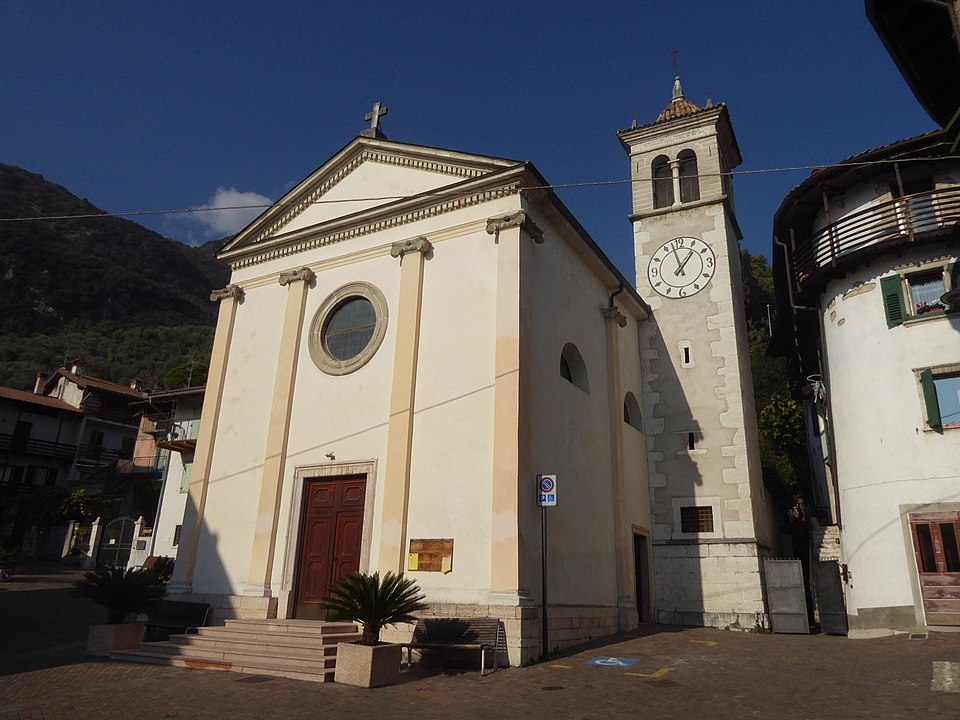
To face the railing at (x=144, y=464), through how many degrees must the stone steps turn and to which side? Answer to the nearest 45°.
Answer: approximately 135° to its right

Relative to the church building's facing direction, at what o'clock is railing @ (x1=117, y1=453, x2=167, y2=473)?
The railing is roughly at 3 o'clock from the church building.

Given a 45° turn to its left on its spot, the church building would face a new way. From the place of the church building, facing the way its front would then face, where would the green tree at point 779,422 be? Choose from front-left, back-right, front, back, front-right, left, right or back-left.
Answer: back-left

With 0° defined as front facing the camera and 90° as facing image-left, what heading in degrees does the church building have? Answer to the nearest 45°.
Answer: approximately 45°

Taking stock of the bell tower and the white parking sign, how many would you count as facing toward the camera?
2

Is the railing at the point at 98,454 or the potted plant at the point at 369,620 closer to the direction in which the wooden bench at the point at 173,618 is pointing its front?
the potted plant

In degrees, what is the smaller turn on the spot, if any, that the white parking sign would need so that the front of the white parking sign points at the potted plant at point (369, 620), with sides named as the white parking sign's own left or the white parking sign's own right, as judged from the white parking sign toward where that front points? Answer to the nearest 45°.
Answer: approximately 45° to the white parking sign's own right

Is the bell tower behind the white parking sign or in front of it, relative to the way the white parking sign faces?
behind

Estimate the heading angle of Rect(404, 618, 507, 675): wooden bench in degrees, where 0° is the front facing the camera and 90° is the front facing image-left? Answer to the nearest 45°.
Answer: approximately 45°

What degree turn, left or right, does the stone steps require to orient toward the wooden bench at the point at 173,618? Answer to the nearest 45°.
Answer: approximately 90° to its right

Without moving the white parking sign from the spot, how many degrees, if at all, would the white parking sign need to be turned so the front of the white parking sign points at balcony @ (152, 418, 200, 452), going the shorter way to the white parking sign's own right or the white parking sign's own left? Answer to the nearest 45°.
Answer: approximately 135° to the white parking sign's own right
